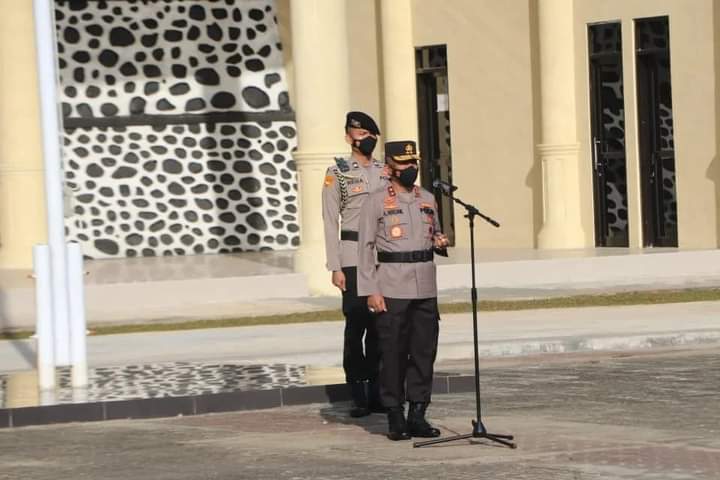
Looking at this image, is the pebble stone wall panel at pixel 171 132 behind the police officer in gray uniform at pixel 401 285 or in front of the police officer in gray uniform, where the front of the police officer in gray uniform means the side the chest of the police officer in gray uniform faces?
behind

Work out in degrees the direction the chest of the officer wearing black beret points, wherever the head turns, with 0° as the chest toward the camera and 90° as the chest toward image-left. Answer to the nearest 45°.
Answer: approximately 315°

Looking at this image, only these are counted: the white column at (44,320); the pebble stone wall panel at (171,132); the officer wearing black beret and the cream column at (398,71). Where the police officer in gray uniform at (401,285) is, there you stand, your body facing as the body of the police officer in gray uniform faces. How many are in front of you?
0

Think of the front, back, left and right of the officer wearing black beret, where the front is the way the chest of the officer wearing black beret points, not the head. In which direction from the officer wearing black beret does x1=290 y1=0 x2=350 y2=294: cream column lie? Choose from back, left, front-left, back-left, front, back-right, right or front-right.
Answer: back-left

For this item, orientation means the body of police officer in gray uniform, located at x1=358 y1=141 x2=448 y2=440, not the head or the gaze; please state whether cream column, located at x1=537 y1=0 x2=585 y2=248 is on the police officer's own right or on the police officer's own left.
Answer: on the police officer's own left

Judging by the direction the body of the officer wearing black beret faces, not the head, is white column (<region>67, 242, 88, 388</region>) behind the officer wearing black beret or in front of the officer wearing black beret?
behind

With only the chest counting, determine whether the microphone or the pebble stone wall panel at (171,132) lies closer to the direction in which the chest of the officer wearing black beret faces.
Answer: the microphone

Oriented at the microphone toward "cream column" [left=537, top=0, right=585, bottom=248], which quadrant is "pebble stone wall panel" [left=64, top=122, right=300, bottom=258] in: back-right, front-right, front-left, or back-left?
front-left

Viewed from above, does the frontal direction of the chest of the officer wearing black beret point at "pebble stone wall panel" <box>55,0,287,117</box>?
no

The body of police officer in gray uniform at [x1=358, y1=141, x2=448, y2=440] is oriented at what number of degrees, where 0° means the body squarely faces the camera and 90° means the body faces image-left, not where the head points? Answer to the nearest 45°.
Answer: approximately 315°

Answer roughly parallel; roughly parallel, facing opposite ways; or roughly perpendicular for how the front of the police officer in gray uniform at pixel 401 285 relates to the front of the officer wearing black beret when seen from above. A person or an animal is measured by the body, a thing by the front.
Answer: roughly parallel

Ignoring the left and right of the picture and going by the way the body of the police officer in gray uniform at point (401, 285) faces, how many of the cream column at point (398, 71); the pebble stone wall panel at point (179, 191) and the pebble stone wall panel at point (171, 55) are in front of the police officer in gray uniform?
0

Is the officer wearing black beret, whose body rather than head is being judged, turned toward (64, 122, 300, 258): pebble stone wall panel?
no

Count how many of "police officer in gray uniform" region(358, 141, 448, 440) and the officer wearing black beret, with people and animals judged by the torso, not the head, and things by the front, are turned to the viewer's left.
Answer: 0

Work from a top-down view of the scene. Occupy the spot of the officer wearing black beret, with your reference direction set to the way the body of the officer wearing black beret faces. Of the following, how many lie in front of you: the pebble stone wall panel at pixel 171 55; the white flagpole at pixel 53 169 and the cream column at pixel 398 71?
0
